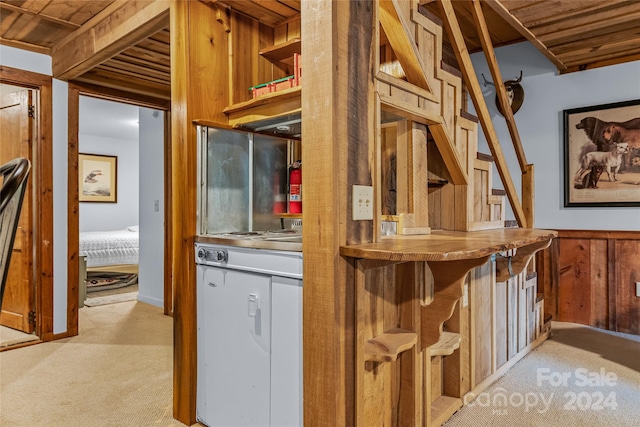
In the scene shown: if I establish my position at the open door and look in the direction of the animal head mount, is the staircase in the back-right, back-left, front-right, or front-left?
front-right

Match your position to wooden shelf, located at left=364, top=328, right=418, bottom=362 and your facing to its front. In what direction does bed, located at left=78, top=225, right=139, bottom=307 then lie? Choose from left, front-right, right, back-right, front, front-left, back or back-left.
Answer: back

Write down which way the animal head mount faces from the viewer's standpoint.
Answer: facing the viewer and to the left of the viewer

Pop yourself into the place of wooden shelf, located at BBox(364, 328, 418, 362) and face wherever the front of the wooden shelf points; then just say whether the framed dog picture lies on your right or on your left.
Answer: on your left

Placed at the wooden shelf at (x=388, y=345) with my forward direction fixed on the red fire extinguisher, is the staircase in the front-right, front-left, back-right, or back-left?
front-right

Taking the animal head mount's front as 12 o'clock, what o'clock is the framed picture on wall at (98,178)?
The framed picture on wall is roughly at 2 o'clock from the animal head mount.

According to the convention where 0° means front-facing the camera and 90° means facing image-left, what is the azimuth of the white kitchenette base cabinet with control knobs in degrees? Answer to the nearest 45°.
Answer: approximately 45°

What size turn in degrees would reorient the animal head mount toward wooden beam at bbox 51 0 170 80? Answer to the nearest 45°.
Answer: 0° — it already faces it

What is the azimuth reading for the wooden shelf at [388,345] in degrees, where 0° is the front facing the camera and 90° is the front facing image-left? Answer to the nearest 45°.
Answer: approximately 315°

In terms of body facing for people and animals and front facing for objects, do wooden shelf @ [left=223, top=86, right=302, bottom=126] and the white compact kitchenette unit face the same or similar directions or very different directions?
same or similar directions

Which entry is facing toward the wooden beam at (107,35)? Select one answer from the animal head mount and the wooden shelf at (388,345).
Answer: the animal head mount

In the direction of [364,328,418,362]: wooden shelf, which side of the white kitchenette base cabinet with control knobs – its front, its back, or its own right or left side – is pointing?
left
